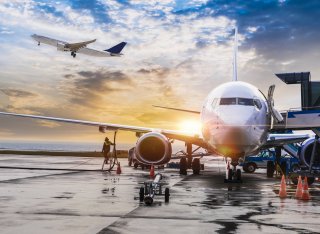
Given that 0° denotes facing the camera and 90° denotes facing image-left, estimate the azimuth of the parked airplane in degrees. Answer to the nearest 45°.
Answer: approximately 0°

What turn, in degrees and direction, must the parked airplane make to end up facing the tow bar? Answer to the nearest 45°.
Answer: approximately 45° to its right
